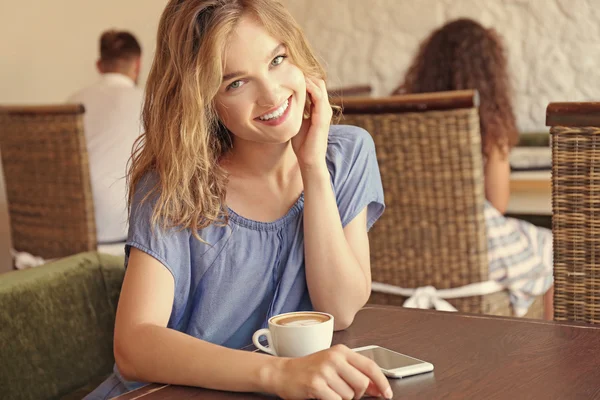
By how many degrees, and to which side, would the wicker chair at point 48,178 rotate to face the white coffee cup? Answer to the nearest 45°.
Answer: approximately 135° to its right

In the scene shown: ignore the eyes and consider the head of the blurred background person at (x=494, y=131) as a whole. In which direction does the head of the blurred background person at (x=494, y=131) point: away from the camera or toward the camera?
away from the camera

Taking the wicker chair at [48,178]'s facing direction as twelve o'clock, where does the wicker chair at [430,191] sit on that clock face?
the wicker chair at [430,191] is roughly at 3 o'clock from the wicker chair at [48,178].

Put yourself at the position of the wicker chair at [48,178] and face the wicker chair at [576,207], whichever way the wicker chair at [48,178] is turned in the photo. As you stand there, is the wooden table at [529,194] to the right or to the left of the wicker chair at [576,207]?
left

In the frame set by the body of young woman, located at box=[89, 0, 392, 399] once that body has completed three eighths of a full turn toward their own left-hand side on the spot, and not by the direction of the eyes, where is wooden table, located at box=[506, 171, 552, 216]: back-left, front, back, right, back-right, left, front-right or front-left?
front

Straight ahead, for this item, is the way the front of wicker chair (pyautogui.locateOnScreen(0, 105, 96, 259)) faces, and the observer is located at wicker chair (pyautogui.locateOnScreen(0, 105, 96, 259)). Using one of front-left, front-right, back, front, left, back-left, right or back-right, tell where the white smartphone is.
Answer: back-right

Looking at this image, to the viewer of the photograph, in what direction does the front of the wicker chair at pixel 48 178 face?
facing away from the viewer and to the right of the viewer

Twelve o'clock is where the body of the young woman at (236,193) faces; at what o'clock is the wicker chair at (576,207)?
The wicker chair is roughly at 9 o'clock from the young woman.

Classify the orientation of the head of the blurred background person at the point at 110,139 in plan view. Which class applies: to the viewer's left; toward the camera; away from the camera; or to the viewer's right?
away from the camera

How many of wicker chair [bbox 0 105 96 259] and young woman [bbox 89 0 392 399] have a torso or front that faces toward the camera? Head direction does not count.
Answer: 1
